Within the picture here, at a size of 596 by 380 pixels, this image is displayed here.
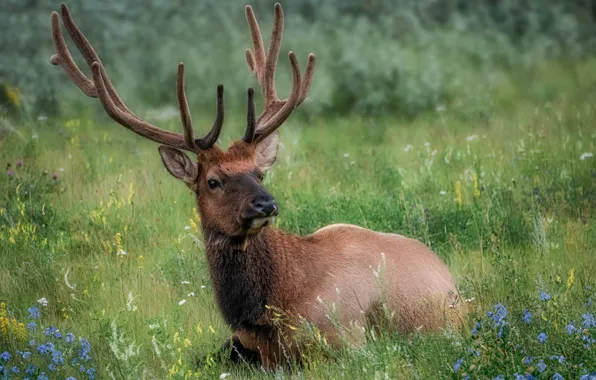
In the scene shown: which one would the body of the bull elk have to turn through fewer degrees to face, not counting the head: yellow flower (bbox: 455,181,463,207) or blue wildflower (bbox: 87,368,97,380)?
the blue wildflower

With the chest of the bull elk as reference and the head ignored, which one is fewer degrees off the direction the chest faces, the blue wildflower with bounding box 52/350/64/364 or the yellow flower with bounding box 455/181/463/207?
the blue wildflower

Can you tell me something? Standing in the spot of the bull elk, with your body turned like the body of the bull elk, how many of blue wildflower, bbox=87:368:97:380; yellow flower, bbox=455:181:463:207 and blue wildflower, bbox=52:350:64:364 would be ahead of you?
2

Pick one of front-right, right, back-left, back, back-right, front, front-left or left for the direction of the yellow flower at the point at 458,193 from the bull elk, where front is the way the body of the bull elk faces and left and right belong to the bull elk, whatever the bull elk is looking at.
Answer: back

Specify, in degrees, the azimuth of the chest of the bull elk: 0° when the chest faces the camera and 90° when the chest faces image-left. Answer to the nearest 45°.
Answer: approximately 45°

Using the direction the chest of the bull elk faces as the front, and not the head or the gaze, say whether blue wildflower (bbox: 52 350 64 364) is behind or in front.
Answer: in front

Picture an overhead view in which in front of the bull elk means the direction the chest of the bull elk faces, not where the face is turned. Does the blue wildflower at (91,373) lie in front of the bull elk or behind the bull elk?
in front
